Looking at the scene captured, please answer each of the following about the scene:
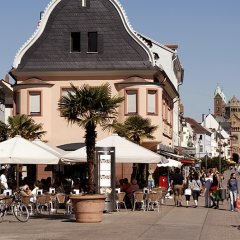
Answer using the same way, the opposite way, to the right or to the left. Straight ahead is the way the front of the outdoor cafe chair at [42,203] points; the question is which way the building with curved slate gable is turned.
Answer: the opposite way

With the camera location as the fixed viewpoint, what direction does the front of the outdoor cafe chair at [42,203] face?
facing away from the viewer

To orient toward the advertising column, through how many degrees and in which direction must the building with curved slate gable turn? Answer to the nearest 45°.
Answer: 0° — it already faces it

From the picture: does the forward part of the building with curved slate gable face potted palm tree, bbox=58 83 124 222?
yes

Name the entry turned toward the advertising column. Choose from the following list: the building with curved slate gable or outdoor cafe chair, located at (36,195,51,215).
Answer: the building with curved slate gable

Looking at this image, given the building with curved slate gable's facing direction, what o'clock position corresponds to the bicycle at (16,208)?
The bicycle is roughly at 12 o'clock from the building with curved slate gable.

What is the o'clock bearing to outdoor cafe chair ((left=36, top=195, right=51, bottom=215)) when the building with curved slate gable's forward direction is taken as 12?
The outdoor cafe chair is roughly at 12 o'clock from the building with curved slate gable.

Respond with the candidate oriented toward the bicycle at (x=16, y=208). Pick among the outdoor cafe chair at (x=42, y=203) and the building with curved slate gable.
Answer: the building with curved slate gable

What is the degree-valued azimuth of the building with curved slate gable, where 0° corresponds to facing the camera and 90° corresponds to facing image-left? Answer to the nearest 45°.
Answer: approximately 0°

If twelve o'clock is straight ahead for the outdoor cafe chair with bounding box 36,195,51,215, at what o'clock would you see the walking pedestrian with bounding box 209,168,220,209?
The walking pedestrian is roughly at 2 o'clock from the outdoor cafe chair.

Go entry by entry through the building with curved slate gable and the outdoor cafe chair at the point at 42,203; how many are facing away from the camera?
1
